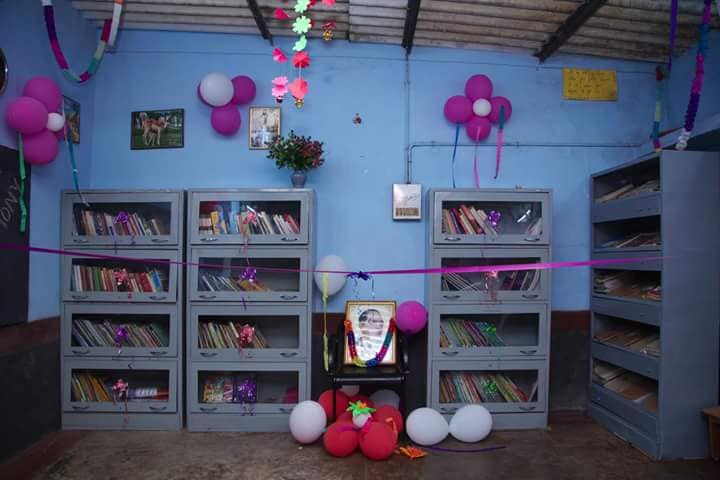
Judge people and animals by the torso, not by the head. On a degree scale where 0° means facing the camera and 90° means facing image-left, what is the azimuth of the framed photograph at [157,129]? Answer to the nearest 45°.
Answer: approximately 0°

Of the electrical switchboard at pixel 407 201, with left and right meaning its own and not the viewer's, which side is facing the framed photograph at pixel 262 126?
right

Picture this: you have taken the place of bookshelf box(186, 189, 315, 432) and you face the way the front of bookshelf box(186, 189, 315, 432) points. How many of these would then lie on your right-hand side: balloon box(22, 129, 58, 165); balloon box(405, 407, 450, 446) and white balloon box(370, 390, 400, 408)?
1

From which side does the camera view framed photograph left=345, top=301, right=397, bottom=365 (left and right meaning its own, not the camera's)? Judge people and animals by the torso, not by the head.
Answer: front

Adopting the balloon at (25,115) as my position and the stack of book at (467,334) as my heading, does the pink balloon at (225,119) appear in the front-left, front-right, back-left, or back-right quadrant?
front-left

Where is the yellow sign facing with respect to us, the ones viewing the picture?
facing the viewer

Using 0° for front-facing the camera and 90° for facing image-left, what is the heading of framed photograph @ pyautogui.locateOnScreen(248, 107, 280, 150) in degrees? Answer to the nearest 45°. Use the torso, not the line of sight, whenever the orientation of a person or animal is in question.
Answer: approximately 0°

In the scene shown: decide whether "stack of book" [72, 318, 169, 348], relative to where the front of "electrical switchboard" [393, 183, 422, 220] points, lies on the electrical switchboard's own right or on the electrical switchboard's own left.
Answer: on the electrical switchboard's own right

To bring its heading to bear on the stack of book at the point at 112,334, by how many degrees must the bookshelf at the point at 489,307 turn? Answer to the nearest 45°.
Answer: approximately 90° to its right
